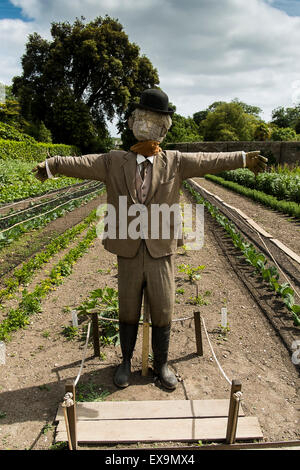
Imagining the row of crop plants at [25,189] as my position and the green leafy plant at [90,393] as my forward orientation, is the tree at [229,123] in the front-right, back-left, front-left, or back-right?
back-left

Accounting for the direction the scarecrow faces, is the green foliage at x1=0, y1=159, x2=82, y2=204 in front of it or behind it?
behind

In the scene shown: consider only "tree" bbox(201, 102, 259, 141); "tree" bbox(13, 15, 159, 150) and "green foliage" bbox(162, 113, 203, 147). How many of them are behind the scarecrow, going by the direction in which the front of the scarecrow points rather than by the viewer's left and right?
3

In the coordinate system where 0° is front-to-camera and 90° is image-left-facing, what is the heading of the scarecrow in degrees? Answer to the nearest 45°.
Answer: approximately 0°

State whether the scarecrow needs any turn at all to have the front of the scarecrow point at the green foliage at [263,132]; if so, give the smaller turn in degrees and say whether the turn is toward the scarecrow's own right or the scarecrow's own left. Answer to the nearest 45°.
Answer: approximately 180°

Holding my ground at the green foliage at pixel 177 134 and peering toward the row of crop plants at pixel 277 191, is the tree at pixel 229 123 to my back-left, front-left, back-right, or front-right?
back-left

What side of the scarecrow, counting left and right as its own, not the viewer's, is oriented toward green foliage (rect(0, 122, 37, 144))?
back
